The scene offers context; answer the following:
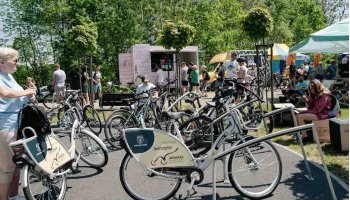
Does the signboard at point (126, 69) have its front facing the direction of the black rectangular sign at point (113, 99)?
yes

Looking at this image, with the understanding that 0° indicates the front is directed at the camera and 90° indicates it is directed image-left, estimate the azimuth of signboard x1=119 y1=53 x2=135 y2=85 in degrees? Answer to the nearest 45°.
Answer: approximately 0°

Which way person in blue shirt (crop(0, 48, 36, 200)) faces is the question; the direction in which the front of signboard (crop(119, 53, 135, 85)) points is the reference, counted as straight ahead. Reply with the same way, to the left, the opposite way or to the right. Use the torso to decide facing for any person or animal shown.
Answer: to the left

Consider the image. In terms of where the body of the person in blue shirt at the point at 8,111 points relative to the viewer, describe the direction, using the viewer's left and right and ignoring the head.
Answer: facing to the right of the viewer

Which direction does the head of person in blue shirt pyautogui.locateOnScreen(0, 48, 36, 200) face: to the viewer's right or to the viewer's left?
to the viewer's right

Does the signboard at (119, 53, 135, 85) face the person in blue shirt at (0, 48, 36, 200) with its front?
yes

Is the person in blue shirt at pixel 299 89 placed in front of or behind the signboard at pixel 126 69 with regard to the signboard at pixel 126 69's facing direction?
in front

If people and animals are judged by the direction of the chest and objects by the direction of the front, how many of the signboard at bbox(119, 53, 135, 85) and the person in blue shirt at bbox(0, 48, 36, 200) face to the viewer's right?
1
